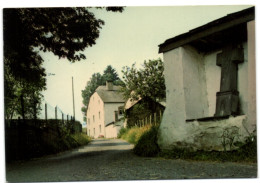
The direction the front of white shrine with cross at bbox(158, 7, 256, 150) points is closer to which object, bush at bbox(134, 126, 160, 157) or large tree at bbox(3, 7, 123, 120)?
the large tree

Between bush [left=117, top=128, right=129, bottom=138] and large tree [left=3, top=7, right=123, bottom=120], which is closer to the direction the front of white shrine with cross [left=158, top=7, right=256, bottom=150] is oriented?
the large tree

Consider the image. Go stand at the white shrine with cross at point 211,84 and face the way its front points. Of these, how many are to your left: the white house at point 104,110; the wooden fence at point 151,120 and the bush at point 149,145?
0

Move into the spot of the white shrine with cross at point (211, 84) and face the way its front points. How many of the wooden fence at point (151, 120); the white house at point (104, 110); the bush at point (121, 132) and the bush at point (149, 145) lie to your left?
0

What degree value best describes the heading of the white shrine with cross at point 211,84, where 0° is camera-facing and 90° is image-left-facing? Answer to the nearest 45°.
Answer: approximately 45°

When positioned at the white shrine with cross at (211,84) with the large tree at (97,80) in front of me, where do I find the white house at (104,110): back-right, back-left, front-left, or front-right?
front-right

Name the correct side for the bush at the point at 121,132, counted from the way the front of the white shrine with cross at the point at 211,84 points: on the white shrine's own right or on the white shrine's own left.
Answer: on the white shrine's own right

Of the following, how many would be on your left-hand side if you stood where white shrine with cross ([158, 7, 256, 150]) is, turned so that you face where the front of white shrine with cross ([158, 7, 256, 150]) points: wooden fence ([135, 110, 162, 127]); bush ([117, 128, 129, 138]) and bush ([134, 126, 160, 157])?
0

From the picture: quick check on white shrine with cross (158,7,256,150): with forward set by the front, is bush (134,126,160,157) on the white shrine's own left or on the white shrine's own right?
on the white shrine's own right
